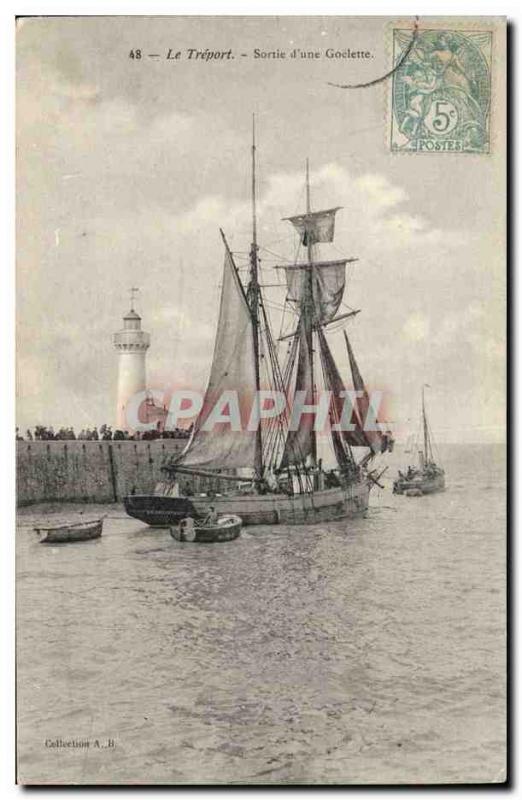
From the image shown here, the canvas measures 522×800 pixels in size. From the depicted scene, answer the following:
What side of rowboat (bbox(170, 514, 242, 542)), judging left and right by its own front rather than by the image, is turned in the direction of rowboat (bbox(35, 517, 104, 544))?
back

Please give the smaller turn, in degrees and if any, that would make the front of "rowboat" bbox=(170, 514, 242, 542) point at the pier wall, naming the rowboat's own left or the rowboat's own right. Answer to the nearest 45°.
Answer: approximately 180°

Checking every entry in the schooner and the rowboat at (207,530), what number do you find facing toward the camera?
0

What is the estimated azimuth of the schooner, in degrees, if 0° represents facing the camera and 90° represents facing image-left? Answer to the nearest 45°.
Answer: approximately 225°

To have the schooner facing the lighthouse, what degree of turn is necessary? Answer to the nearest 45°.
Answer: approximately 135° to its left

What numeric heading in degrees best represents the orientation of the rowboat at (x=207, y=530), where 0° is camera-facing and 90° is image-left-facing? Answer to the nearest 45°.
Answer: approximately 270°
